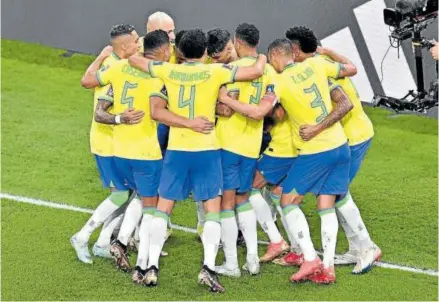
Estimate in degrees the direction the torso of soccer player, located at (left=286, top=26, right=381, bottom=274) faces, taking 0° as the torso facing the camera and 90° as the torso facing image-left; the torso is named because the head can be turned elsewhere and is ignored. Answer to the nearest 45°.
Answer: approximately 90°

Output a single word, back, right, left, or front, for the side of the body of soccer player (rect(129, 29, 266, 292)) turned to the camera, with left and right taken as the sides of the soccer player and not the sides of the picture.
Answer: back

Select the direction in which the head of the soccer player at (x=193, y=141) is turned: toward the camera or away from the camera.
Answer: away from the camera

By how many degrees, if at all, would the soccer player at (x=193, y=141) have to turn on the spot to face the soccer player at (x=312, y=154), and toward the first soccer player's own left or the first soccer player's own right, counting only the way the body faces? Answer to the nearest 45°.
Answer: approximately 90° to the first soccer player's own right

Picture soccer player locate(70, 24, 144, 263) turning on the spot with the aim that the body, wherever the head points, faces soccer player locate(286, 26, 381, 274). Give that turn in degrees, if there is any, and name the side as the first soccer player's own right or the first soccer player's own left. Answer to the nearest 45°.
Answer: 0° — they already face them

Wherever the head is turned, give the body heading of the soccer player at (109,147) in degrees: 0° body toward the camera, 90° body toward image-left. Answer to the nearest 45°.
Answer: approximately 270°

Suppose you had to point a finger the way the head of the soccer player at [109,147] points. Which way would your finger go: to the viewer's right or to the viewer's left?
to the viewer's right

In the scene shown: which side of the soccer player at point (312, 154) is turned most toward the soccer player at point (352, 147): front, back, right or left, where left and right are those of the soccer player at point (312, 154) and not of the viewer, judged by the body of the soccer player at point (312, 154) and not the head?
right

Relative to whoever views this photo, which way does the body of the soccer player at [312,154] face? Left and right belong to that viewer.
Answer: facing away from the viewer and to the left of the viewer

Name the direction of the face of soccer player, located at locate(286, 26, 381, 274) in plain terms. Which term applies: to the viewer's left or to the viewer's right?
to the viewer's left
